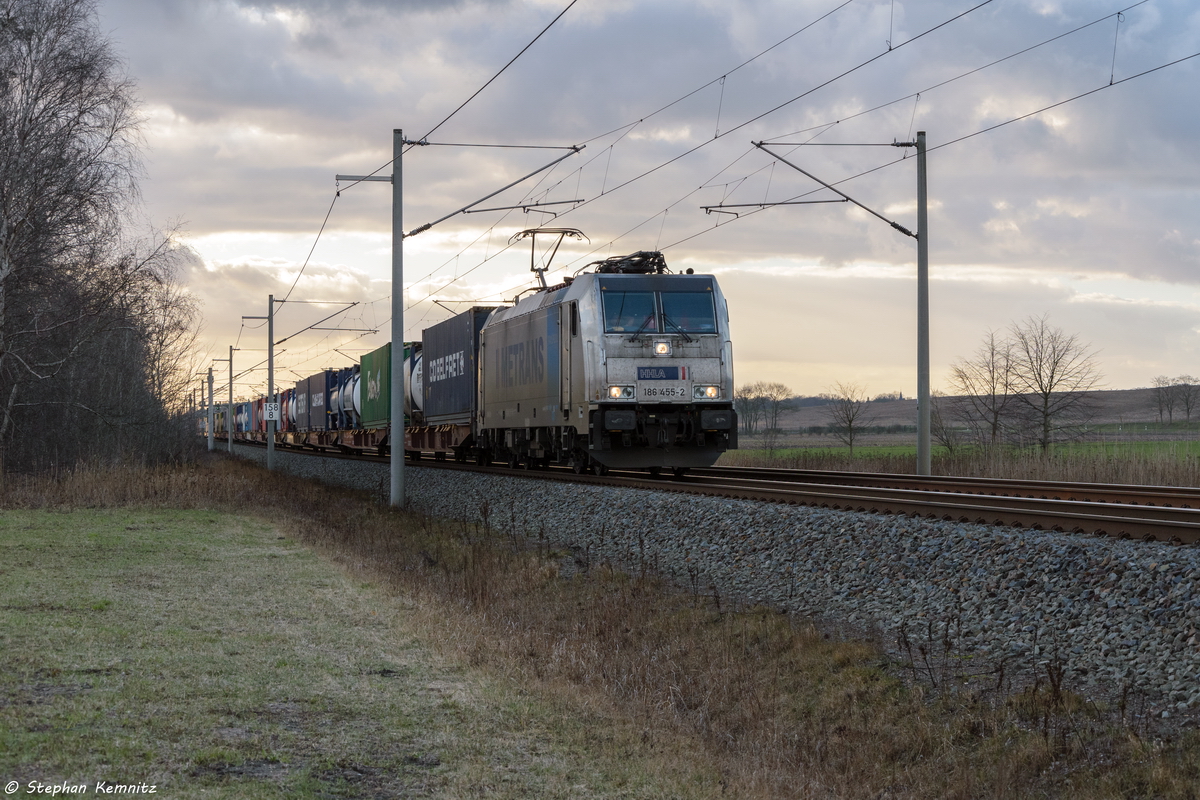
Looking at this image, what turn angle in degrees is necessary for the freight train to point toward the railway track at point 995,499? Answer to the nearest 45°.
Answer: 0° — it already faces it

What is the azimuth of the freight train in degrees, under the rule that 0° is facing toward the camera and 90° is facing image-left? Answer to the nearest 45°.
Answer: approximately 315°

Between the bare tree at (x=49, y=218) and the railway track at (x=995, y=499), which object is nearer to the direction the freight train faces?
the railway track
